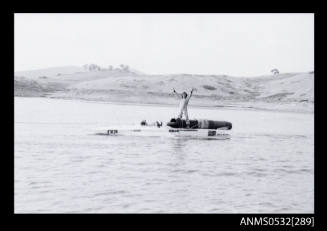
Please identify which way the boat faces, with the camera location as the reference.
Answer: facing to the left of the viewer
